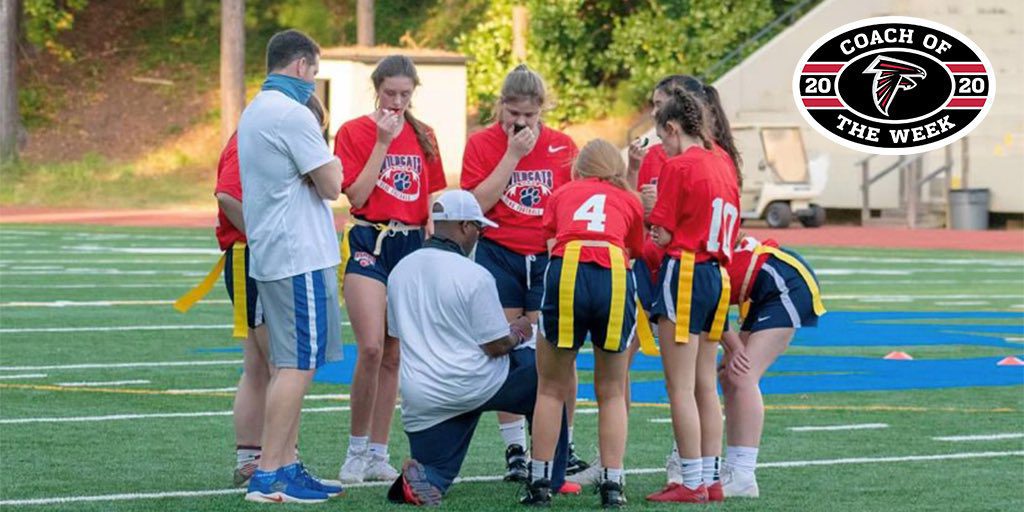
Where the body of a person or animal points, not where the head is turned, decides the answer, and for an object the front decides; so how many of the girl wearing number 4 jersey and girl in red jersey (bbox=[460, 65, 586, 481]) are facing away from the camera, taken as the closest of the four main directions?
1

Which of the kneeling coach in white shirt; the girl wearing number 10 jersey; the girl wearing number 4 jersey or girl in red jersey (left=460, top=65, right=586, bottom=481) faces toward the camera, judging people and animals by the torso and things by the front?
the girl in red jersey

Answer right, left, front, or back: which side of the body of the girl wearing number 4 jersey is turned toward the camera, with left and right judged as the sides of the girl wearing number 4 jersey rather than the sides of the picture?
back

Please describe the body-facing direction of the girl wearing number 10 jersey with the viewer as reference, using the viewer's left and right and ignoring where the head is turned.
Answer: facing away from the viewer and to the left of the viewer

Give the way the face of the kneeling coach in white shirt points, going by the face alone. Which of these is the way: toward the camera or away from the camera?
away from the camera

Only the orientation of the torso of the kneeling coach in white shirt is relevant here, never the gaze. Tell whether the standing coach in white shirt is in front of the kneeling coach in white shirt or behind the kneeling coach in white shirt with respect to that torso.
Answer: behind

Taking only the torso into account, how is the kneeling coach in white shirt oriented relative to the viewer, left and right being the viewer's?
facing away from the viewer and to the right of the viewer

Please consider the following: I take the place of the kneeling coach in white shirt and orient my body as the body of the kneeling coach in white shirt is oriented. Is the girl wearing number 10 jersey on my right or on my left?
on my right

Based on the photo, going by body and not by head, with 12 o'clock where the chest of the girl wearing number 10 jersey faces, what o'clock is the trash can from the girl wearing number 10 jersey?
The trash can is roughly at 2 o'clock from the girl wearing number 10 jersey.
